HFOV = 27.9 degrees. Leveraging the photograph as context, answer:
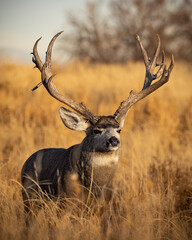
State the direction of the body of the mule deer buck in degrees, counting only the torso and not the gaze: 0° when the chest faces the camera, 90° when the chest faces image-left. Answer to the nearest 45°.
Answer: approximately 315°
